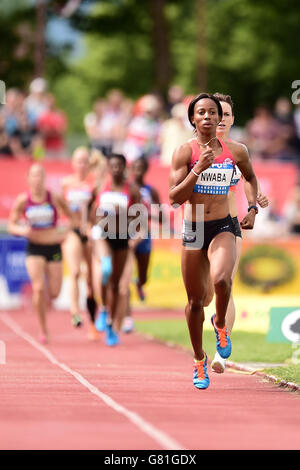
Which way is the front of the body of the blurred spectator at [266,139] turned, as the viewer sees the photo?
toward the camera

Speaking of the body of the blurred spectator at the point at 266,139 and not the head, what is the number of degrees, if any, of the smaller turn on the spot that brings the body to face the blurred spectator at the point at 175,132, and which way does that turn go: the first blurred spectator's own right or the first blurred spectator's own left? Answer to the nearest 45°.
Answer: approximately 45° to the first blurred spectator's own right

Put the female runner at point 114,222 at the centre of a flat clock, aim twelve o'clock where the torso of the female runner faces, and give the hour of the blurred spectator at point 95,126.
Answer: The blurred spectator is roughly at 6 o'clock from the female runner.

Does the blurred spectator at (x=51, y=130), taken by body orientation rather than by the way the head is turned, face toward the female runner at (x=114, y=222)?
yes

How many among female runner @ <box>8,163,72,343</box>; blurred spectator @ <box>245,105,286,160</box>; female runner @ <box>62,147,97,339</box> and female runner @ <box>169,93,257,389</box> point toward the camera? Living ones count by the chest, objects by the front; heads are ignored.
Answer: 4

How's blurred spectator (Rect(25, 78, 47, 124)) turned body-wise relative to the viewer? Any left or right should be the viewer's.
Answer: facing the viewer

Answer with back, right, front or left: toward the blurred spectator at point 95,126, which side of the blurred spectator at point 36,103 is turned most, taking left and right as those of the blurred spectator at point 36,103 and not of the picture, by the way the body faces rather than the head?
left

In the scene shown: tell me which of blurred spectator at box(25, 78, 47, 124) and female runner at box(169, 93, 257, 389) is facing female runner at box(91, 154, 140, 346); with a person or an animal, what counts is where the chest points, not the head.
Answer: the blurred spectator

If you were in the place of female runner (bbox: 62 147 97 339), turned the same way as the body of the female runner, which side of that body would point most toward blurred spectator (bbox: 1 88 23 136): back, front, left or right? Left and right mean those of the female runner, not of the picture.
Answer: back

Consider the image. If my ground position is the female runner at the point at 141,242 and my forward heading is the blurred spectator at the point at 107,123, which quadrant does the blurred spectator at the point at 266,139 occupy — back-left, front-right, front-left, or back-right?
front-right

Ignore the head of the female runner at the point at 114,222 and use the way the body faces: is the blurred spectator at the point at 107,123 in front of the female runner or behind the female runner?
behind

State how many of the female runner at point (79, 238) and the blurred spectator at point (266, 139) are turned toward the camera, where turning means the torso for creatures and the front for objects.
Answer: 2

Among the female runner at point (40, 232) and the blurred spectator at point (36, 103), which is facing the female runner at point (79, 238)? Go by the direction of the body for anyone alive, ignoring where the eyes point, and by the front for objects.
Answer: the blurred spectator

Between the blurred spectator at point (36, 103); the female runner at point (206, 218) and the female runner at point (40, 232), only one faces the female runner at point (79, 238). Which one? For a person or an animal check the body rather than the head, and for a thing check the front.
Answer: the blurred spectator

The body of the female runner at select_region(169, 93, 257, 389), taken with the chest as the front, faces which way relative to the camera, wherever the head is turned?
toward the camera

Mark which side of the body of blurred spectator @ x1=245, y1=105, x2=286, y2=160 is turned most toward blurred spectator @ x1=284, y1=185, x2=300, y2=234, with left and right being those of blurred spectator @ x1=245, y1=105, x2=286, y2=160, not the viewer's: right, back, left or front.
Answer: front
